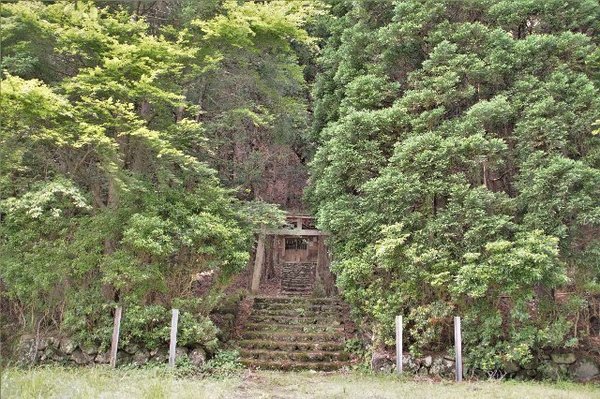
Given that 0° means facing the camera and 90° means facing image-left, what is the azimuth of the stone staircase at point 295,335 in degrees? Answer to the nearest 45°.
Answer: approximately 0°

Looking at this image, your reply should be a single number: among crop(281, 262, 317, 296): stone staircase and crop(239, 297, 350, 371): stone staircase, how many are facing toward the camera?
2

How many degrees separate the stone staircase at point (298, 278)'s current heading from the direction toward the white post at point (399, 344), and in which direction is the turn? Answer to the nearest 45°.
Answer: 0° — it already faces it

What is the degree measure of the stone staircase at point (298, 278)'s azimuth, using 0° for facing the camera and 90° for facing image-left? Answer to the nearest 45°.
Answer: approximately 0°

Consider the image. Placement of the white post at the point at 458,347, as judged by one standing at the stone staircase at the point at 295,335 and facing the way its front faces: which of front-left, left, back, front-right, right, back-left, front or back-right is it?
front-left

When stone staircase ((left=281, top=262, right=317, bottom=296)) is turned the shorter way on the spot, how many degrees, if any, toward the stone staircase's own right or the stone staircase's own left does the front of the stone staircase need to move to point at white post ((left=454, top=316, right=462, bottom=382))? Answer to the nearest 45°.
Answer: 0° — it already faces it

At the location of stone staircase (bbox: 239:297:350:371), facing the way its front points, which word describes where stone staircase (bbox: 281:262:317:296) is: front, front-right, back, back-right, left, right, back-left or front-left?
back

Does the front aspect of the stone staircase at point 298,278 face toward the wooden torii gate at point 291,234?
yes

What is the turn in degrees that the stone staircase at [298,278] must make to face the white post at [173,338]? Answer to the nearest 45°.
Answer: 0° — it already faces it

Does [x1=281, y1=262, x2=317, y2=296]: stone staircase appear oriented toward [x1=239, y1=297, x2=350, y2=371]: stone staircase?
yes

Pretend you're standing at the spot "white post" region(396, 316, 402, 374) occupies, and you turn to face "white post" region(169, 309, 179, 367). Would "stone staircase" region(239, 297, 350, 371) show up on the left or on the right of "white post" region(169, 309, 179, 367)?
right

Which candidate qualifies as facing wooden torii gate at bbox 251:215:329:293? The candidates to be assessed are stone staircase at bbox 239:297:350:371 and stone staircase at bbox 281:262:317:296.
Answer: stone staircase at bbox 281:262:317:296
